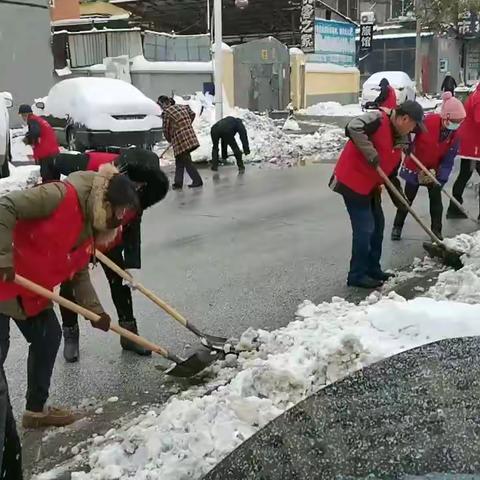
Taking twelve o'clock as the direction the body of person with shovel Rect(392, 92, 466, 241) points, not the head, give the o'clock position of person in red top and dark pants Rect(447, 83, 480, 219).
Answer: person in red top and dark pants Rect(447, 83, 480, 219) is roughly at 8 o'clock from person with shovel Rect(392, 92, 466, 241).

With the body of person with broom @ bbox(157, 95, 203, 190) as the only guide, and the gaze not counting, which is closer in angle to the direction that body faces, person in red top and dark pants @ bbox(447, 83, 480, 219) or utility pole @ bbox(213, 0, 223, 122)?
the utility pole

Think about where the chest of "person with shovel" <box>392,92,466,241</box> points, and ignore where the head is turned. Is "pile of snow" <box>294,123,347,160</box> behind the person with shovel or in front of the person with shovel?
behind

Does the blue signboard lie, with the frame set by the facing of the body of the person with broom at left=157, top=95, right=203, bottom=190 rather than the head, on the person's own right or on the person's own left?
on the person's own right

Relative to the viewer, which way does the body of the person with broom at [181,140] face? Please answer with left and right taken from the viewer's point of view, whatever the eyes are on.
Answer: facing away from the viewer and to the left of the viewer

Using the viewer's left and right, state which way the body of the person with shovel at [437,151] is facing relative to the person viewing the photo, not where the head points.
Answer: facing the viewer and to the right of the viewer
